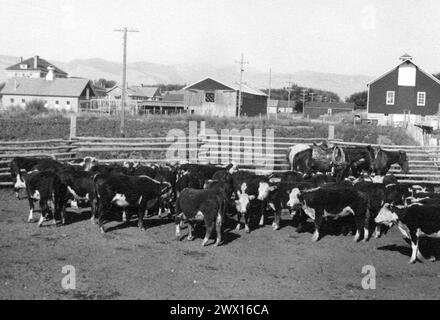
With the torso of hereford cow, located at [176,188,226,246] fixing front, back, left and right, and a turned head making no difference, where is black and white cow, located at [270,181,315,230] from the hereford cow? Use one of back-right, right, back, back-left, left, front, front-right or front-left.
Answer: right

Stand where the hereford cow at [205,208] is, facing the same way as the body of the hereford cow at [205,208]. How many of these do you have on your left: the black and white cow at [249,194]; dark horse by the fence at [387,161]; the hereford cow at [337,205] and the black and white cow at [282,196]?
0

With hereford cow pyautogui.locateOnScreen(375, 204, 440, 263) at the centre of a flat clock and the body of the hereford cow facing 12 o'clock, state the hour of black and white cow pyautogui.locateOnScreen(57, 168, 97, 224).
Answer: The black and white cow is roughly at 12 o'clock from the hereford cow.

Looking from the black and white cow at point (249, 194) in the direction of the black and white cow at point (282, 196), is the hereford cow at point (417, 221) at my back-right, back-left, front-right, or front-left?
front-right

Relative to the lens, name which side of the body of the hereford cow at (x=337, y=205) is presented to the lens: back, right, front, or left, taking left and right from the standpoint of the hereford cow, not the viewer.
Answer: left

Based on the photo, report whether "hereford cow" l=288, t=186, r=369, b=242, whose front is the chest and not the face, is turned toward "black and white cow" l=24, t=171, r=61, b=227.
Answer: yes

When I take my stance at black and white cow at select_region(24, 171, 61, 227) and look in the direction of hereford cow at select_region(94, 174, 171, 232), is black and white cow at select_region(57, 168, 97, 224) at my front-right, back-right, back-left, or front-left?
front-left

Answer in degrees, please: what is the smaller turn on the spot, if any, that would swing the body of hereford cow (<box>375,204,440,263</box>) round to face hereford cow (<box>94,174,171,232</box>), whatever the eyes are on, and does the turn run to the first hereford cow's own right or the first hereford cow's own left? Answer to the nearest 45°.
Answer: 0° — it already faces it

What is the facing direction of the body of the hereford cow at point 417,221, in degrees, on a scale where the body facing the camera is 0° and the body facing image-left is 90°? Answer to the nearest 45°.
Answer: approximately 90°

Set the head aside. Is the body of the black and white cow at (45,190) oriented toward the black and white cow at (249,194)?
no
